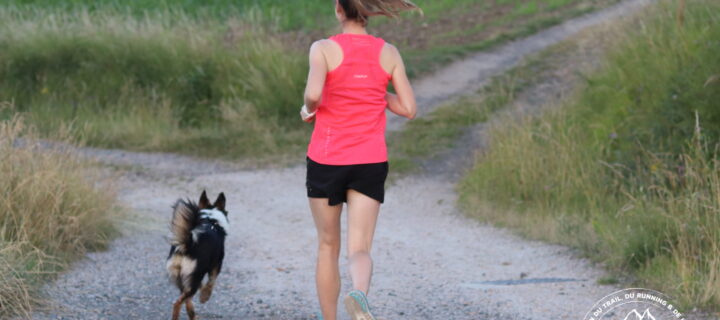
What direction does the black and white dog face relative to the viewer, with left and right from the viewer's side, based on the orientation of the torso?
facing away from the viewer and to the right of the viewer

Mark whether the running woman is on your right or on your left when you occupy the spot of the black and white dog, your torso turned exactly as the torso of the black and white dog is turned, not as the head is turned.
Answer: on your right
